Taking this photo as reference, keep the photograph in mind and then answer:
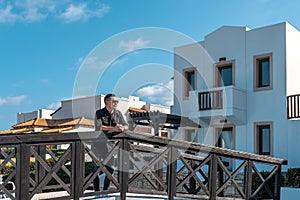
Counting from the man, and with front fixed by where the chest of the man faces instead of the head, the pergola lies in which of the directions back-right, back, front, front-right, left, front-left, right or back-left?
back-left

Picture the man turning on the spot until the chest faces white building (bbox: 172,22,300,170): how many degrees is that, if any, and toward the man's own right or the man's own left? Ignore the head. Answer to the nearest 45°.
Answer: approximately 90° to the man's own left

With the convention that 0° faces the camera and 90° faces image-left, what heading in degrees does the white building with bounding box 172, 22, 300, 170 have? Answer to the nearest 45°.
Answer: approximately 45°

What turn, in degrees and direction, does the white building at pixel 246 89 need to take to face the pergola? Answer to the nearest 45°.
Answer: approximately 45° to its right
